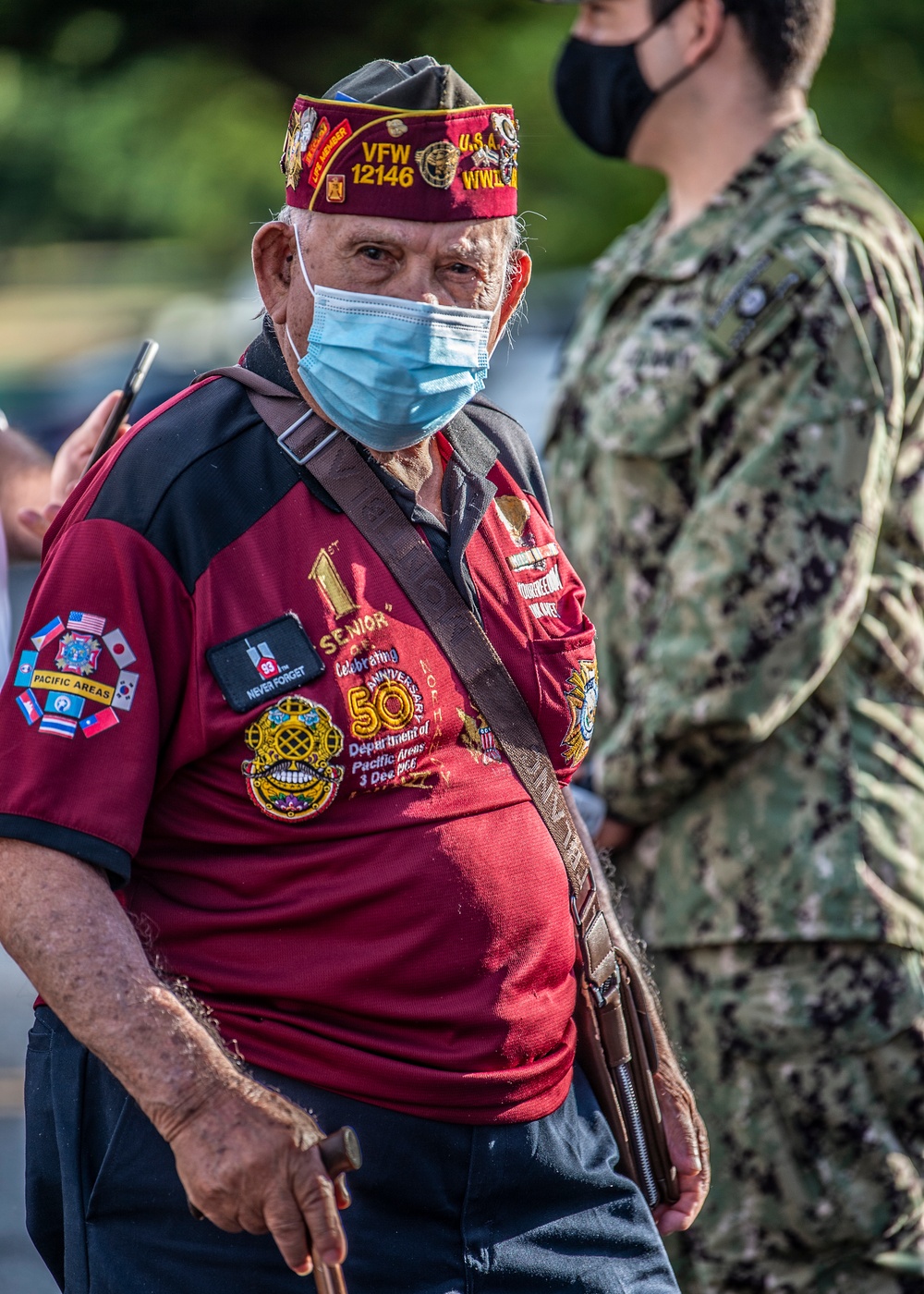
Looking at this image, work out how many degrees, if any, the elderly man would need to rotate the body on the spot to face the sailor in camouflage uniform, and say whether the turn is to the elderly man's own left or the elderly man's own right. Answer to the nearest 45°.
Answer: approximately 90° to the elderly man's own left

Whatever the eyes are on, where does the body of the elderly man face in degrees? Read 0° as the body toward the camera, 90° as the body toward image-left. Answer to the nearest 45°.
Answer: approximately 315°

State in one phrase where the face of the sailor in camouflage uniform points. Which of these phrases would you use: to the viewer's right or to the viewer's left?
to the viewer's left
